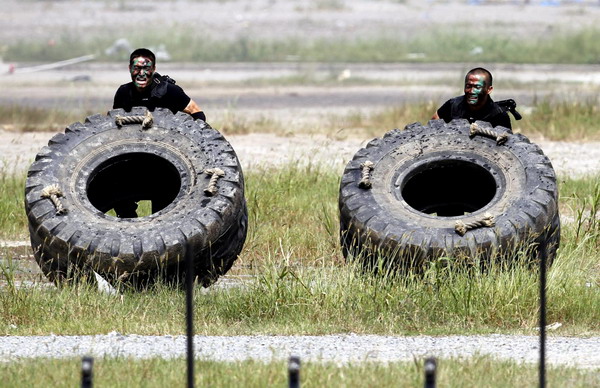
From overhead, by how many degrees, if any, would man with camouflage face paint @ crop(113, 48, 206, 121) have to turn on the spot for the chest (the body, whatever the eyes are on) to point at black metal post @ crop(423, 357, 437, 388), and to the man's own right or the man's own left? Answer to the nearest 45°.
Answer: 0° — they already face it

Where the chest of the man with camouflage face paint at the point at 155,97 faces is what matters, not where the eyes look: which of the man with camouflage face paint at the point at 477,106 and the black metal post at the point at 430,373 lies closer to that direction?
the black metal post

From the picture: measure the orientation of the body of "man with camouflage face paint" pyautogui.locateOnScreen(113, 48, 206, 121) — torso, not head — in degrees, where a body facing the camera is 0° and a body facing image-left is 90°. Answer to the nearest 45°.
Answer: approximately 0°

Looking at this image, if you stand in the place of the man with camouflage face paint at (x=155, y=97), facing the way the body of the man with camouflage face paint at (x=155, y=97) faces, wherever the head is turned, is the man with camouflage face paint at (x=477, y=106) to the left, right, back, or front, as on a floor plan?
left

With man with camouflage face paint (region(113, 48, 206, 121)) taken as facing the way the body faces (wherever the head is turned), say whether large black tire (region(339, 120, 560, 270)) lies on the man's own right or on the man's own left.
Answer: on the man's own left
